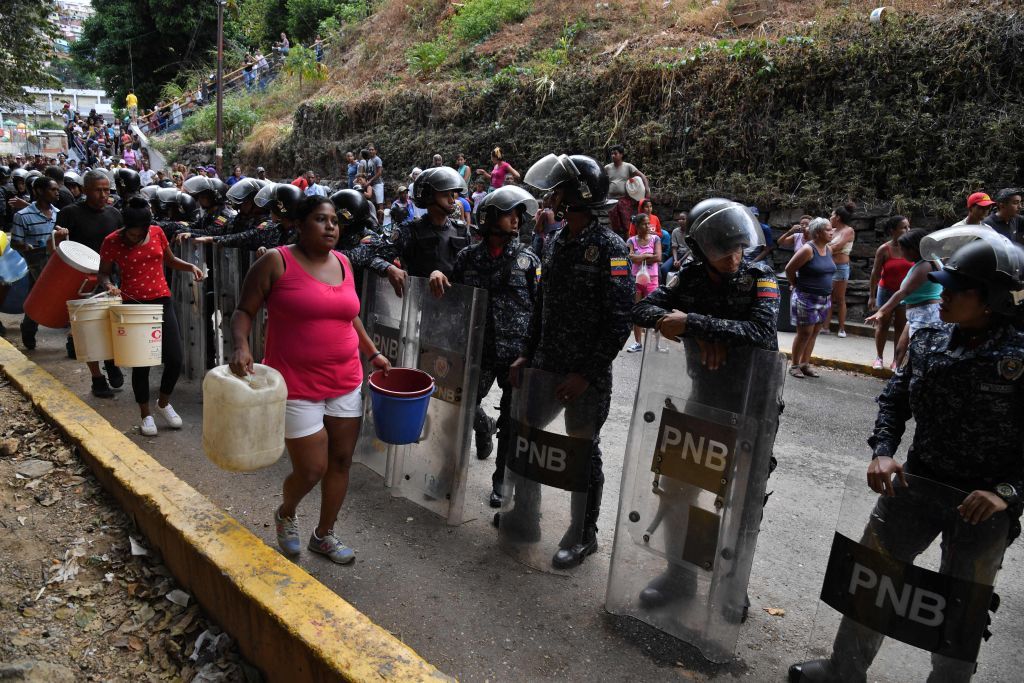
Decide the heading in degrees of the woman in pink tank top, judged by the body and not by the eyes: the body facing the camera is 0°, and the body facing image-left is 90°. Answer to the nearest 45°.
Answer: approximately 315°

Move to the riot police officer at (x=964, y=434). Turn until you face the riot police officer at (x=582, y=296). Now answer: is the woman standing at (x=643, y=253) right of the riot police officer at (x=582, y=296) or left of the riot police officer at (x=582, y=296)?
right

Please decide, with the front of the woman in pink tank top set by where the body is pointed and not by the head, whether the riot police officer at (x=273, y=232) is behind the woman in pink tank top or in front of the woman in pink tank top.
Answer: behind

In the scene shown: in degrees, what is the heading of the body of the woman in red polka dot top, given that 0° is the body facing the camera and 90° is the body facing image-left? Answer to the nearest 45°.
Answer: approximately 0°

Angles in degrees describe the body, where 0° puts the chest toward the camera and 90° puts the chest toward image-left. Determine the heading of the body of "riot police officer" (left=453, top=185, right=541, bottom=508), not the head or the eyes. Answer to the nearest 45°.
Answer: approximately 0°

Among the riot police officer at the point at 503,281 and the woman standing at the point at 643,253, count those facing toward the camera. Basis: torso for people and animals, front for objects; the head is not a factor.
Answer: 2

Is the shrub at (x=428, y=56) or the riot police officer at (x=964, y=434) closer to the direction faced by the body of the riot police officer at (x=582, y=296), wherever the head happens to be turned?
the riot police officer

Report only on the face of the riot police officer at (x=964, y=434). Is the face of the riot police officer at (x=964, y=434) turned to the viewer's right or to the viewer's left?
to the viewer's left

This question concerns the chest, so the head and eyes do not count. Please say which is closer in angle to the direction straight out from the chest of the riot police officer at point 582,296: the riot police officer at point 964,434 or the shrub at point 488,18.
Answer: the riot police officer

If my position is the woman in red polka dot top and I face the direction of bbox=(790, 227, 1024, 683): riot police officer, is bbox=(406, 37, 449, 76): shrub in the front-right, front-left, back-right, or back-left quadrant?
back-left
